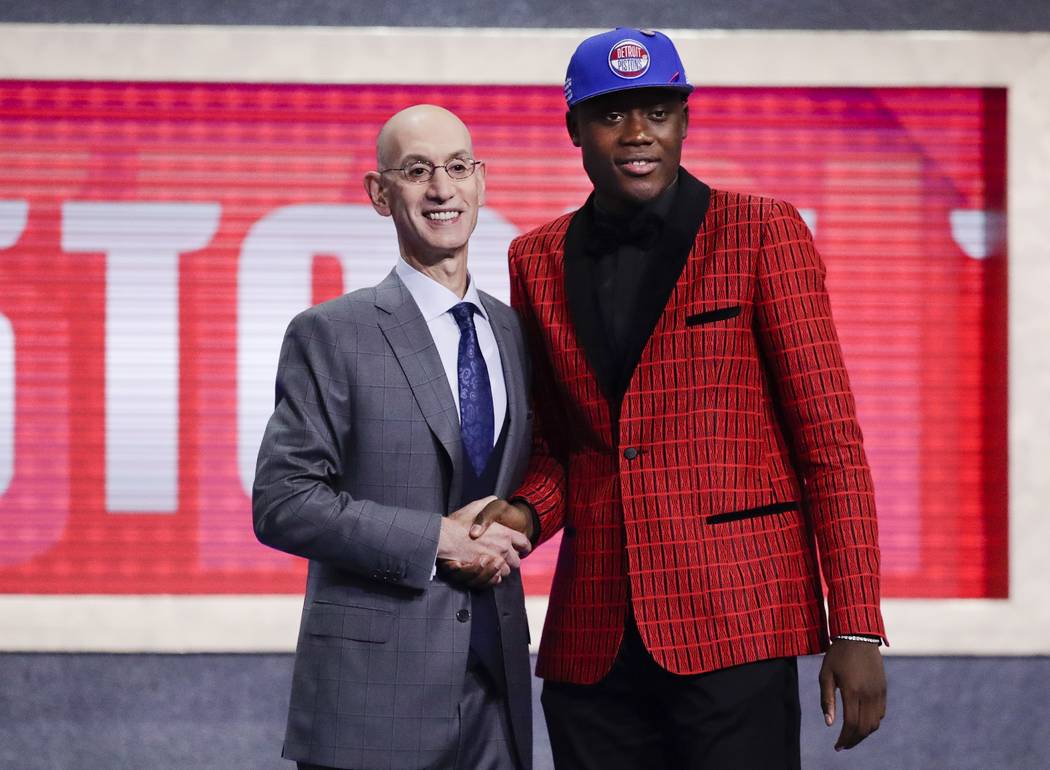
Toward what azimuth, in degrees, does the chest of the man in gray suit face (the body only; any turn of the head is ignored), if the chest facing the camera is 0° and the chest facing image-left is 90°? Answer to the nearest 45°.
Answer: approximately 315°
